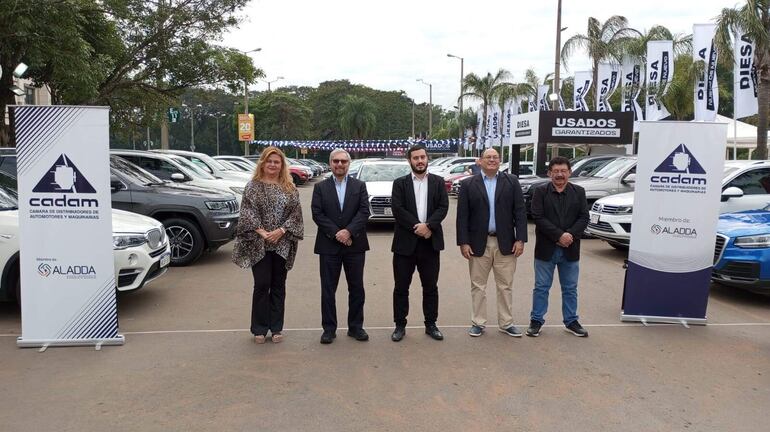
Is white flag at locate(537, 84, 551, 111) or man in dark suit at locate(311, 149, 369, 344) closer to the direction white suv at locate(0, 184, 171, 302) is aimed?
the man in dark suit

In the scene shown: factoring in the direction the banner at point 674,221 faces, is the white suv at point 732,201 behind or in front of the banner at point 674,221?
behind

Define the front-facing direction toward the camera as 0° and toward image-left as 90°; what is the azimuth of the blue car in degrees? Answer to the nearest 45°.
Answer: approximately 45°

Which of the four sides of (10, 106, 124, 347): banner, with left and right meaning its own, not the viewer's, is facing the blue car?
left

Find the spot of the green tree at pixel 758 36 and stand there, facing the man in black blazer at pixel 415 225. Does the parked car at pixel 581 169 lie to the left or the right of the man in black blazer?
right

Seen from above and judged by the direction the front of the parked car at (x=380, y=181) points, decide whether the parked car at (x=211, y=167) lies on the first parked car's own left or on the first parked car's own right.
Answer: on the first parked car's own right

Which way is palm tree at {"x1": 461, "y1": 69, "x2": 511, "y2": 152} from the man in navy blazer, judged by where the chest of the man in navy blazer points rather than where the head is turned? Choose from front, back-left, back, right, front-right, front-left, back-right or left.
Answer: back

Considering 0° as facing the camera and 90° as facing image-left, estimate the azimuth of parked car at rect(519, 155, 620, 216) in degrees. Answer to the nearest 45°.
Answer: approximately 45°

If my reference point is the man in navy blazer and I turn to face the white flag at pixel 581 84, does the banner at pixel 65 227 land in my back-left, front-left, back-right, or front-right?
back-left

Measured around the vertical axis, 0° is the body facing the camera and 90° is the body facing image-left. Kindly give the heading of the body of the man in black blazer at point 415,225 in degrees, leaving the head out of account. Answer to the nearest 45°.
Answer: approximately 0°

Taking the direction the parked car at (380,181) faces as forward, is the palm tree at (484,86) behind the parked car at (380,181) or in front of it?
behind
